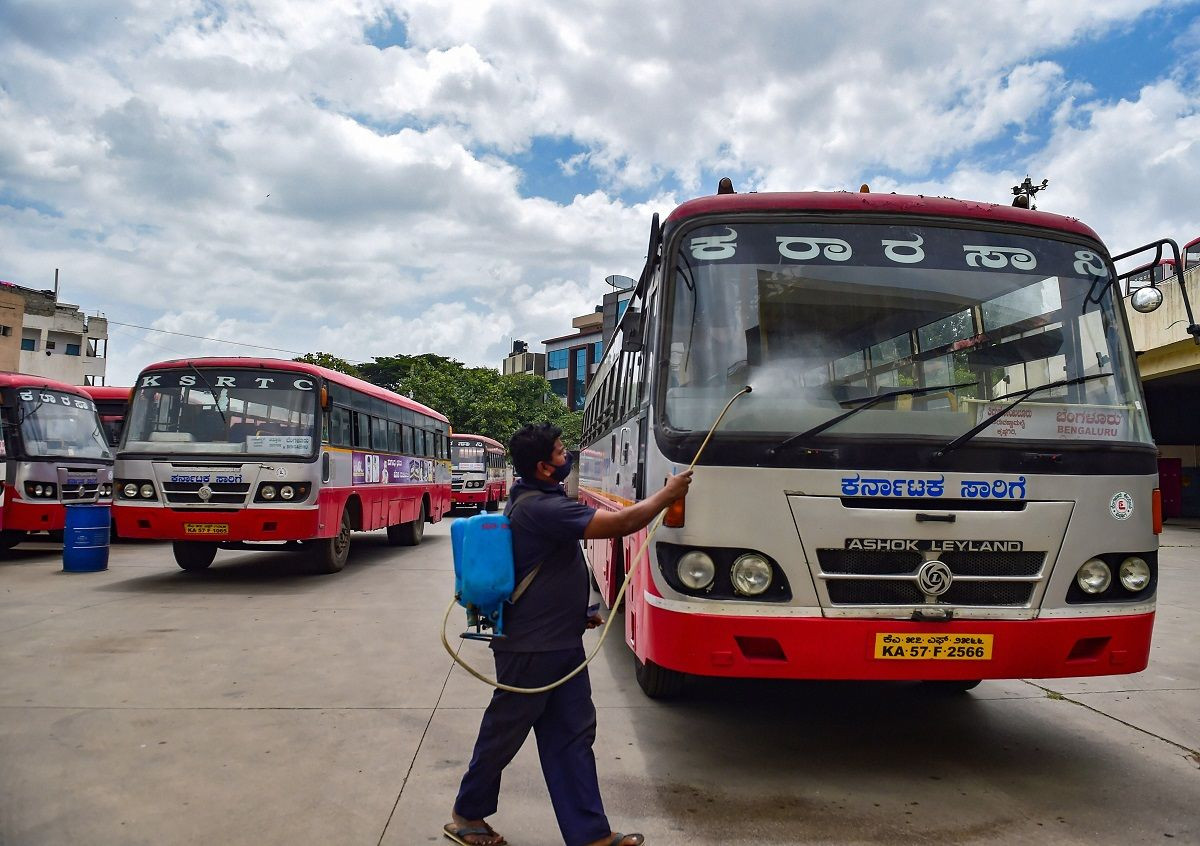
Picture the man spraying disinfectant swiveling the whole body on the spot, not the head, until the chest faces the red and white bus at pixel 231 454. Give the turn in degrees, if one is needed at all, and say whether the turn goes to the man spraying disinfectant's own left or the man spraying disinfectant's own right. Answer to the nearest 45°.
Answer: approximately 135° to the man spraying disinfectant's own left

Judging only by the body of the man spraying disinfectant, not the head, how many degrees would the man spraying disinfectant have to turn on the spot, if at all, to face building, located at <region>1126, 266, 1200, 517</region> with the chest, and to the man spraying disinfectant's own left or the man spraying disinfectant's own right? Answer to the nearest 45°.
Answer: approximately 45° to the man spraying disinfectant's own left

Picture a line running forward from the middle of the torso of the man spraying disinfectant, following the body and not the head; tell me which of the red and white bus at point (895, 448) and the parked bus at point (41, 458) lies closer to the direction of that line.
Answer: the red and white bus

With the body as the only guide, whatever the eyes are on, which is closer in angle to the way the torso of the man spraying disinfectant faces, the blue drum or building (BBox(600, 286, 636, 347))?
the building

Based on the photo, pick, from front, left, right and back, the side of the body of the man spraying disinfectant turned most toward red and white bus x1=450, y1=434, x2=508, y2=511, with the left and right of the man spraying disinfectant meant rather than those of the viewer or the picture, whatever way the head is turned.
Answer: left

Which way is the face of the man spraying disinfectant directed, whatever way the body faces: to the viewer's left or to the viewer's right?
to the viewer's right

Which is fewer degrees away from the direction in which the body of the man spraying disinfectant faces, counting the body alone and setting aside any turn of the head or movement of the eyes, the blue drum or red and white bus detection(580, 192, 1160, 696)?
the red and white bus

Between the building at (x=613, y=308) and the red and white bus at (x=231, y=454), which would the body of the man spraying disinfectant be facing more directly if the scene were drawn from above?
the building

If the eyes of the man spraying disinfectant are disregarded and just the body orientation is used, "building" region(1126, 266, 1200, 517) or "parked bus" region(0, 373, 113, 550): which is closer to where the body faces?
the building

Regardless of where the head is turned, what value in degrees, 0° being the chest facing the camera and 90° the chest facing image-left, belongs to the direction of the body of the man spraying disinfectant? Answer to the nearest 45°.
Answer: approximately 270°
